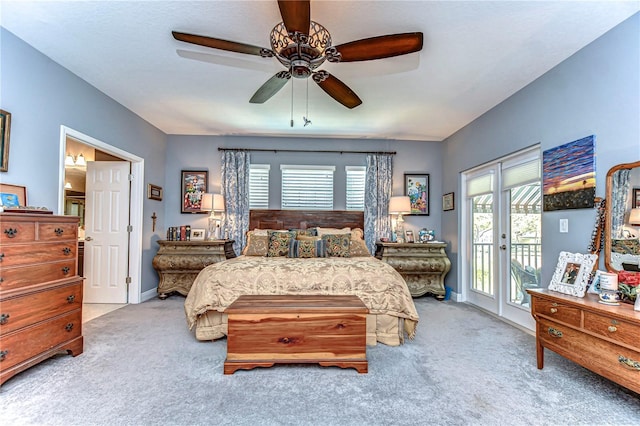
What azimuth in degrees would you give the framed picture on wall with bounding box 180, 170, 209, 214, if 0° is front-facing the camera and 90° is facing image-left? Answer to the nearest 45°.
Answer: approximately 0°

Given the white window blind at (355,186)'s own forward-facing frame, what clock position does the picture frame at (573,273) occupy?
The picture frame is roughly at 11 o'clock from the white window blind.

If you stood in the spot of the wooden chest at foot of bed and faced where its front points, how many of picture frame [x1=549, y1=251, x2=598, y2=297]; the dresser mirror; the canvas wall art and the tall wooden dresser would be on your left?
3

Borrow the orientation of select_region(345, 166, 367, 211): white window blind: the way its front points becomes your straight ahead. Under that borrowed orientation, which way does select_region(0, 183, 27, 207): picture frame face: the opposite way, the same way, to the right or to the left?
to the left

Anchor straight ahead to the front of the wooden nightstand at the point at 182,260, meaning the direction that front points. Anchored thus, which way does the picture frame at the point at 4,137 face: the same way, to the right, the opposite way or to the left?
to the left

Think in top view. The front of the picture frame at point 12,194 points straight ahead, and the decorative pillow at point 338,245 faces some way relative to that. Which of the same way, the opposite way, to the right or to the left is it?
to the right

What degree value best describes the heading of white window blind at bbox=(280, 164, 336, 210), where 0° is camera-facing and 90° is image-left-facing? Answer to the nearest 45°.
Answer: approximately 0°

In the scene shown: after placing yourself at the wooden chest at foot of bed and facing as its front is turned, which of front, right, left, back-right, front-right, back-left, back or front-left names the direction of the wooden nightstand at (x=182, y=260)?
back-right

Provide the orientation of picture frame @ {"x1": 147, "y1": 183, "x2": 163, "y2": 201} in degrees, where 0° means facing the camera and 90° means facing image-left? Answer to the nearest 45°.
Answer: approximately 315°

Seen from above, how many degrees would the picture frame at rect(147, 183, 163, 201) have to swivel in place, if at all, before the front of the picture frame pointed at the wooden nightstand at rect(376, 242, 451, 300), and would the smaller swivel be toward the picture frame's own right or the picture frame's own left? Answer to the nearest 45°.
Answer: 0° — it already faces it
